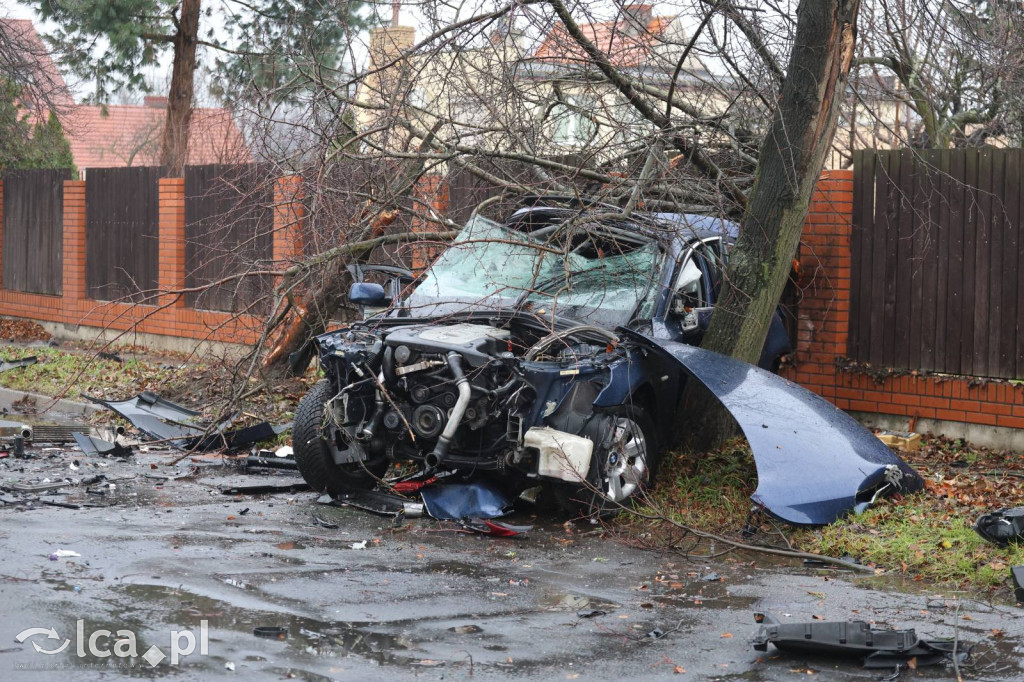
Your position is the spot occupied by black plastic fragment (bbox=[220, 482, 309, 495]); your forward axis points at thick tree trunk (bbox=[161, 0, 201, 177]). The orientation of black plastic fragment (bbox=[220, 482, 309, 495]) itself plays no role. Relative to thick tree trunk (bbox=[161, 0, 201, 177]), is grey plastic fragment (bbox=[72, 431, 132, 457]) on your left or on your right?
left

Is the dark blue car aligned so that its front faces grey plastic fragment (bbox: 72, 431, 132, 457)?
no

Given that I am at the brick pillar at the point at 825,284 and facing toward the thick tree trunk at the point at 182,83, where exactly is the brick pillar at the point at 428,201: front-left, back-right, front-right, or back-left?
front-left

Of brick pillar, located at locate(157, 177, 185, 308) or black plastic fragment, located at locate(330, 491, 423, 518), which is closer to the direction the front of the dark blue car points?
the black plastic fragment

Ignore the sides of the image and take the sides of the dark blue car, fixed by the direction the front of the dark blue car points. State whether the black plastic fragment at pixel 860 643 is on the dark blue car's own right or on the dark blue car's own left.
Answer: on the dark blue car's own left

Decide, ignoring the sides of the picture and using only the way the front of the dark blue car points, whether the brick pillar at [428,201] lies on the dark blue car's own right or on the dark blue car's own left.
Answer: on the dark blue car's own right

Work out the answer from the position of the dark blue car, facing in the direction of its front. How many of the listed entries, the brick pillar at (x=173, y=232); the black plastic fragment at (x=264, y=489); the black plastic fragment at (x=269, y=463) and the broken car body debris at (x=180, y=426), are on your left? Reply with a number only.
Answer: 0

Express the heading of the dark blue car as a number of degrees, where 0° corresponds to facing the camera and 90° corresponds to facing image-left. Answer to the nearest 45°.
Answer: approximately 45°

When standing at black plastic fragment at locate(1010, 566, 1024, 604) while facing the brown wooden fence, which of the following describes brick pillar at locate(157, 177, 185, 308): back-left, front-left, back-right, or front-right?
front-left

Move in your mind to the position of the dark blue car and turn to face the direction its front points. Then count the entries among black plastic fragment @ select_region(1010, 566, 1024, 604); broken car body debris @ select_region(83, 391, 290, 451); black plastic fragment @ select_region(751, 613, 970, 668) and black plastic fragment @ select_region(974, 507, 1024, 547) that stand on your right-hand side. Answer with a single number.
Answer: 1

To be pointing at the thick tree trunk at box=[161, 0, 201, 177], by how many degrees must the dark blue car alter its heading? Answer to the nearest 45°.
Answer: approximately 90° to its right

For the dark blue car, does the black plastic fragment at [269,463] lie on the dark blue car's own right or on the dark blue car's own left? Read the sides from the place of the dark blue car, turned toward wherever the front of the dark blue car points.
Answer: on the dark blue car's own right

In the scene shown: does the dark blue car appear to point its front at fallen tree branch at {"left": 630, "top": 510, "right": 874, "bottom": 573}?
no

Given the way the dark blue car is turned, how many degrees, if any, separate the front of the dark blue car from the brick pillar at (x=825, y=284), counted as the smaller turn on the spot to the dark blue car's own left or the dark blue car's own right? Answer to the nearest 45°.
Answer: approximately 180°

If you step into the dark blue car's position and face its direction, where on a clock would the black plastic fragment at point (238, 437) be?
The black plastic fragment is roughly at 3 o'clock from the dark blue car.

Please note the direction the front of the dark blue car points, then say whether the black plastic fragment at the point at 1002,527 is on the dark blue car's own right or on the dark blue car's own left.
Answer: on the dark blue car's own left

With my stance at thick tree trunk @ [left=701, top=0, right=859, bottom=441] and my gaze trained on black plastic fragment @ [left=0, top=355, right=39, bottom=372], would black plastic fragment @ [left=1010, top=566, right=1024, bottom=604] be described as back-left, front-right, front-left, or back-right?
back-left

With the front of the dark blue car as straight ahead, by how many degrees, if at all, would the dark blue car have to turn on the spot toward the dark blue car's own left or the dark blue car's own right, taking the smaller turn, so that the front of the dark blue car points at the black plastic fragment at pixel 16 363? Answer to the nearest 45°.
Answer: approximately 90° to the dark blue car's own right

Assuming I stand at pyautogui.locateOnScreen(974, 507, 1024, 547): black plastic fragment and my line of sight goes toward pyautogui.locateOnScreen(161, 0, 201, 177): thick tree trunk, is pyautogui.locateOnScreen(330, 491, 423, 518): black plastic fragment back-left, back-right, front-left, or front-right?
front-left
